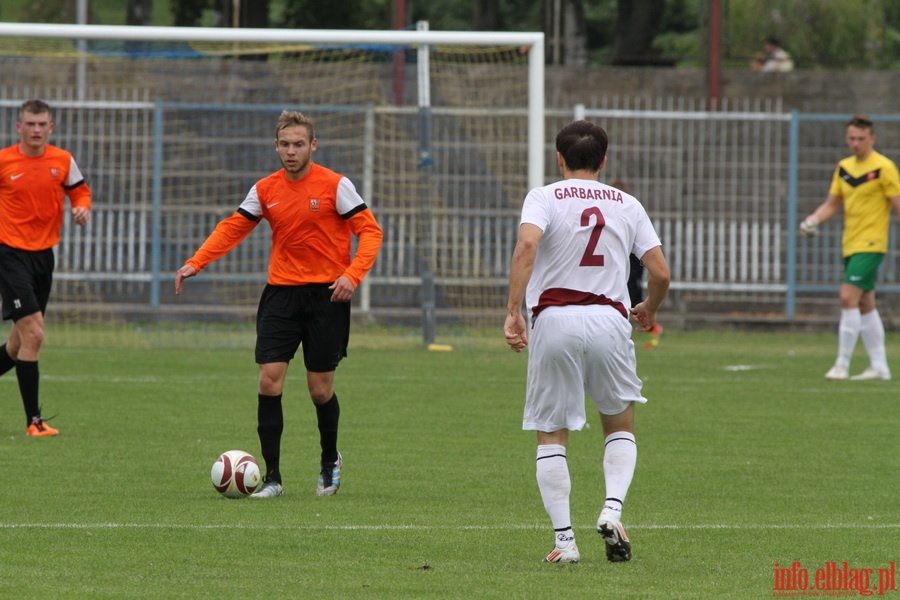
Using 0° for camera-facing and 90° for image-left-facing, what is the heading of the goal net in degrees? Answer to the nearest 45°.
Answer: approximately 0°

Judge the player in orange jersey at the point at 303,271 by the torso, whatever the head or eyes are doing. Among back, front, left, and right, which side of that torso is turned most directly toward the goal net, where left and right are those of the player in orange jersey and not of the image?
back

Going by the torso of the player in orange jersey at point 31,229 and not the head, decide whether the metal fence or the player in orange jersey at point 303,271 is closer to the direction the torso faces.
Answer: the player in orange jersey

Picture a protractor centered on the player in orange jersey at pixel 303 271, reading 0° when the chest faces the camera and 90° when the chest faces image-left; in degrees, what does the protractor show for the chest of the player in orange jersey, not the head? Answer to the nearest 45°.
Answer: approximately 0°

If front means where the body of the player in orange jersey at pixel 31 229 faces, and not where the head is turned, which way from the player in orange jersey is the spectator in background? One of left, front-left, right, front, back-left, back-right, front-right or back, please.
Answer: back-left

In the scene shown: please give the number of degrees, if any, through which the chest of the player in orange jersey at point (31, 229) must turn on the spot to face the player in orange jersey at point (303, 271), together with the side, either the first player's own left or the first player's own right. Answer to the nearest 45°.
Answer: approximately 45° to the first player's own left
